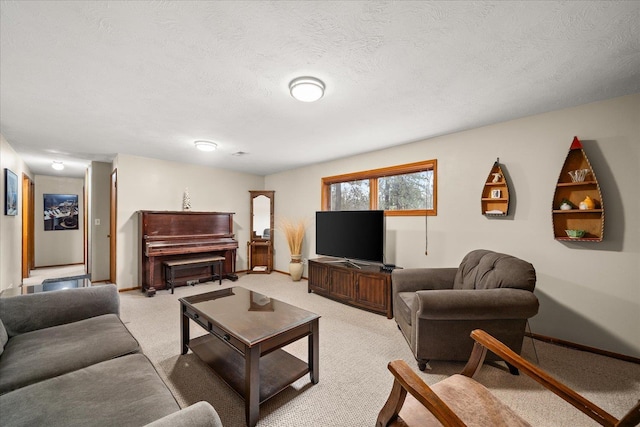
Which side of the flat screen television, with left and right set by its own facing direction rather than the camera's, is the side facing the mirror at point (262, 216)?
right

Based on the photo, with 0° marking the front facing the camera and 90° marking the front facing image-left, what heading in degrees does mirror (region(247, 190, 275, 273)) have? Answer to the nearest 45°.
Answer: approximately 0°

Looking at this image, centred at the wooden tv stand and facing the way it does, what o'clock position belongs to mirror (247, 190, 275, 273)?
The mirror is roughly at 3 o'clock from the wooden tv stand.

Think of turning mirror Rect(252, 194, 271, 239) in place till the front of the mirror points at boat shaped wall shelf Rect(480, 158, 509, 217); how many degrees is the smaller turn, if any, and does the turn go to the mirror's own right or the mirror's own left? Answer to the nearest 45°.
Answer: approximately 45° to the mirror's own left

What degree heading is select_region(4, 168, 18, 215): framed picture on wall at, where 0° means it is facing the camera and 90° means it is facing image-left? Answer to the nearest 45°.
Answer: approximately 270°

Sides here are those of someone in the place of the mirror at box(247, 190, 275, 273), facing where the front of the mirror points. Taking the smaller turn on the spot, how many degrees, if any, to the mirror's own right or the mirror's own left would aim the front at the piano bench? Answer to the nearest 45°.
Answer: approximately 45° to the mirror's own right

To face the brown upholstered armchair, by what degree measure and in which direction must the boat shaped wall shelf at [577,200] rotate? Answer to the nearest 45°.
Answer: approximately 45° to its right
